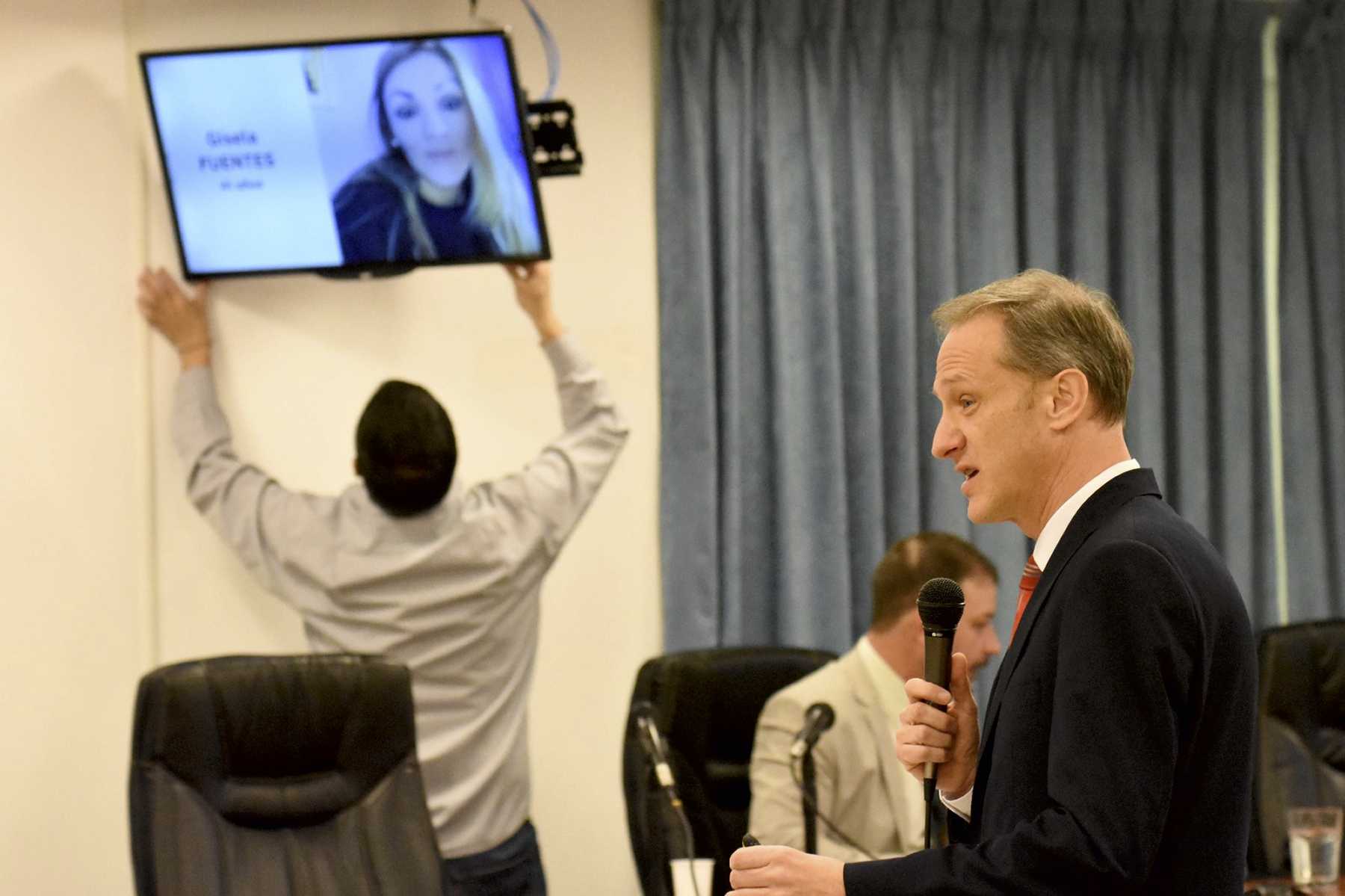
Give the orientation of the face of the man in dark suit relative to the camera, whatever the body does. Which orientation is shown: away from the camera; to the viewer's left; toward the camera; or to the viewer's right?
to the viewer's left

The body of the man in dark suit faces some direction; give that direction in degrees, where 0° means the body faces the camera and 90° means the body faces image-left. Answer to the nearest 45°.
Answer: approximately 90°

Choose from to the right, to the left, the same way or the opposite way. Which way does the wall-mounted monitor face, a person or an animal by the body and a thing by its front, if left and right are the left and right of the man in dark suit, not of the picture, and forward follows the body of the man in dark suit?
to the left

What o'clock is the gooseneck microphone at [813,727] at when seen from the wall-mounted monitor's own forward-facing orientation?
The gooseneck microphone is roughly at 11 o'clock from the wall-mounted monitor.

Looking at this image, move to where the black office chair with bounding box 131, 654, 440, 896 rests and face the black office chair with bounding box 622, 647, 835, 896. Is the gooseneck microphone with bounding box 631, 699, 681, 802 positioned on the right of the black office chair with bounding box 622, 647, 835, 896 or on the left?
right
